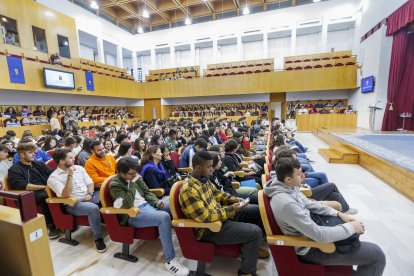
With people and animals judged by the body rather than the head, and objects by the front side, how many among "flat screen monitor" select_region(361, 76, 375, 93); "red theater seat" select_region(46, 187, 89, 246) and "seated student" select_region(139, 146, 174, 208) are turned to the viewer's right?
2

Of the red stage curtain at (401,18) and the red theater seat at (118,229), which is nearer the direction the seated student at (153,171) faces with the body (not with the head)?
the red stage curtain

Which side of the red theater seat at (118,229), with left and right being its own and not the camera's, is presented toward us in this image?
right

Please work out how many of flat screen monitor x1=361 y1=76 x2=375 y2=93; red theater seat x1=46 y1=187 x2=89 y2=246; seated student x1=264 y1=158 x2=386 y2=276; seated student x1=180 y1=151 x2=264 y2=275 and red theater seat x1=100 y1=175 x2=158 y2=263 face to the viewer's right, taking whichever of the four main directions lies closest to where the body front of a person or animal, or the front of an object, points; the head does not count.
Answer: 4

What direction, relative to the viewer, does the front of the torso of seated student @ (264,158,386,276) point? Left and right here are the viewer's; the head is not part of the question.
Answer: facing to the right of the viewer

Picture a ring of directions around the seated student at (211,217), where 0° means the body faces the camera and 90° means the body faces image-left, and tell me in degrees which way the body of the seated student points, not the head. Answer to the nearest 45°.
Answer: approximately 270°

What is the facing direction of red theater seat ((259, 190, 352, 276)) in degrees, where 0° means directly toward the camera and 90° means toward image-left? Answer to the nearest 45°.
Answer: approximately 270°

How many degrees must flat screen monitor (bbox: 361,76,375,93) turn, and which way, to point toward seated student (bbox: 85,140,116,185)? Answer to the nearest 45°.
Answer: approximately 45° to its left

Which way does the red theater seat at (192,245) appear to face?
to the viewer's right

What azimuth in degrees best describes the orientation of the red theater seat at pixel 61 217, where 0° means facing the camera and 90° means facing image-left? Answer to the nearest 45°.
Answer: approximately 270°
